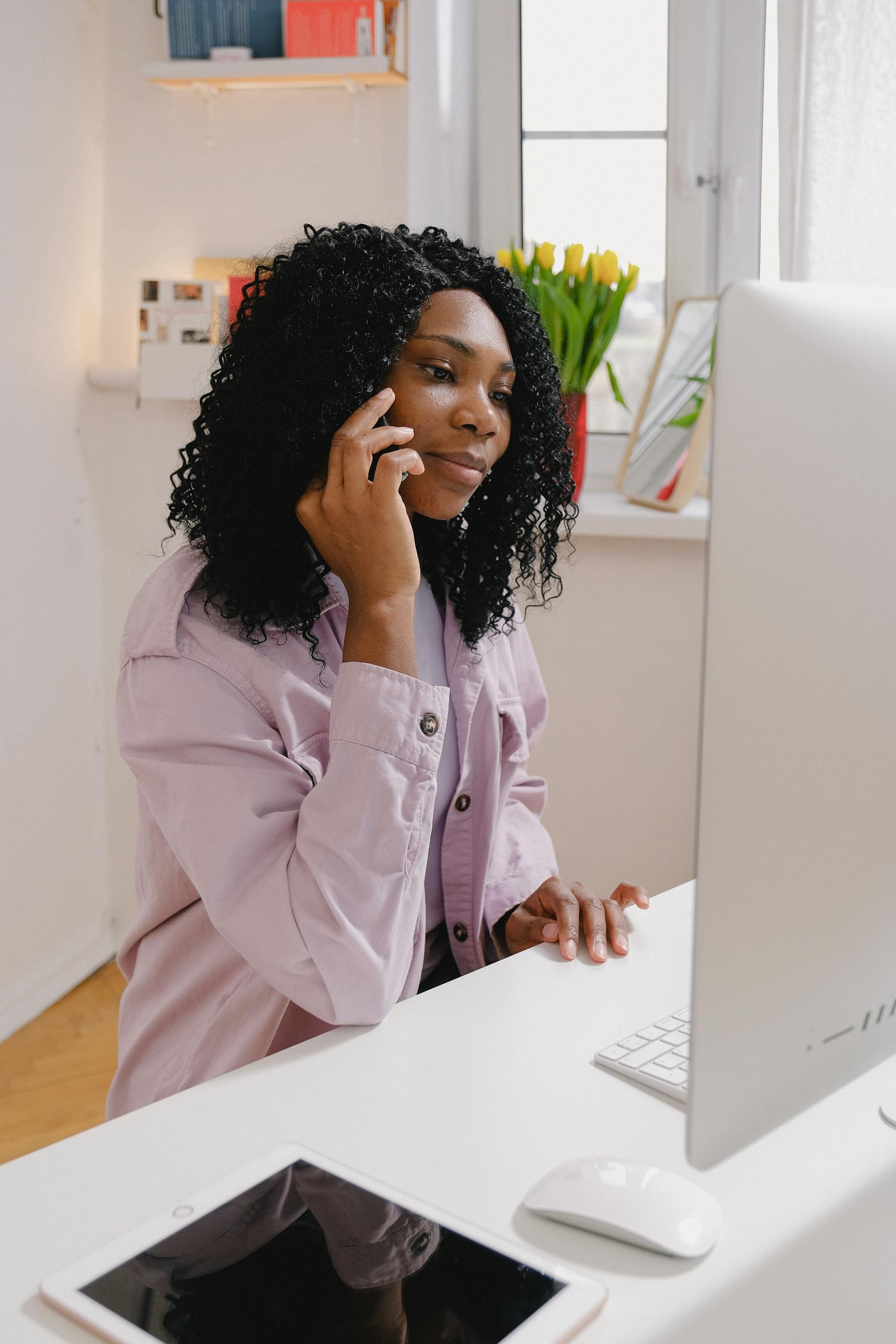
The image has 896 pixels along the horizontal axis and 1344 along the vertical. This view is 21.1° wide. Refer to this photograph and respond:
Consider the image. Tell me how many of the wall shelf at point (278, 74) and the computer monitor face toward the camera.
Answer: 1

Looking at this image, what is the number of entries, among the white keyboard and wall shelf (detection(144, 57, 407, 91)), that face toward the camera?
1

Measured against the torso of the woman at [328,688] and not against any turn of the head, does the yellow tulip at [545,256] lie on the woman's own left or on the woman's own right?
on the woman's own left

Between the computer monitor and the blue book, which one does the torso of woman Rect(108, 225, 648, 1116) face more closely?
the computer monitor

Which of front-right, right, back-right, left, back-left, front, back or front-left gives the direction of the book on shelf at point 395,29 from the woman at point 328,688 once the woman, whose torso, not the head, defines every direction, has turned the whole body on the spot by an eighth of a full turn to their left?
left

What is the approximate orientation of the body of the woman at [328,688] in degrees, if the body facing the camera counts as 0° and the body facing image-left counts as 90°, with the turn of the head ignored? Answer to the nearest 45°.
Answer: approximately 315°

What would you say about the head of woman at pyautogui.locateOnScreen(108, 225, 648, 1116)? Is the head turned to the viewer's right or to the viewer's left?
to the viewer's right
